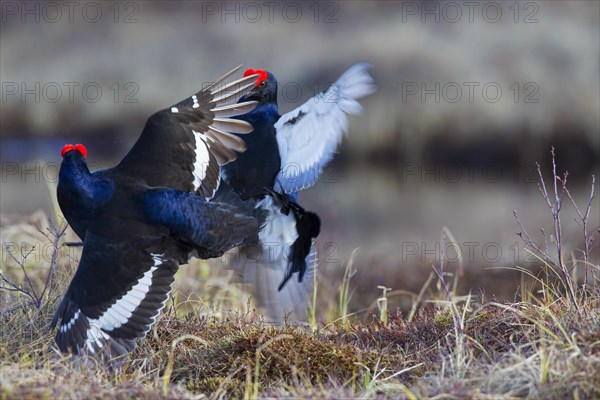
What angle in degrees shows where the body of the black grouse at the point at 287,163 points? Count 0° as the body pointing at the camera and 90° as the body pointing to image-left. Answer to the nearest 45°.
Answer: approximately 45°

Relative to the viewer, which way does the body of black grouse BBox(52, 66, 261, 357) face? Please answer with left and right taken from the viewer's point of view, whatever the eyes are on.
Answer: facing away from the viewer and to the left of the viewer

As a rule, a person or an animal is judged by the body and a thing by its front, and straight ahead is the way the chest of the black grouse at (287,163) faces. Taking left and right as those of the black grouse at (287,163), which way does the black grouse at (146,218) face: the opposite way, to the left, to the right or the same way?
to the right

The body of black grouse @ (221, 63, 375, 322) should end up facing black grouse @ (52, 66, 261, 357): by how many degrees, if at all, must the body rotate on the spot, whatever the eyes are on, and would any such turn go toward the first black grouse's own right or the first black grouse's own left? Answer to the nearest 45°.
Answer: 0° — it already faces it

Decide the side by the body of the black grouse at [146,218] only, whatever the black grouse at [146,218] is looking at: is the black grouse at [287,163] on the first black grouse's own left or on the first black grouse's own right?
on the first black grouse's own right
